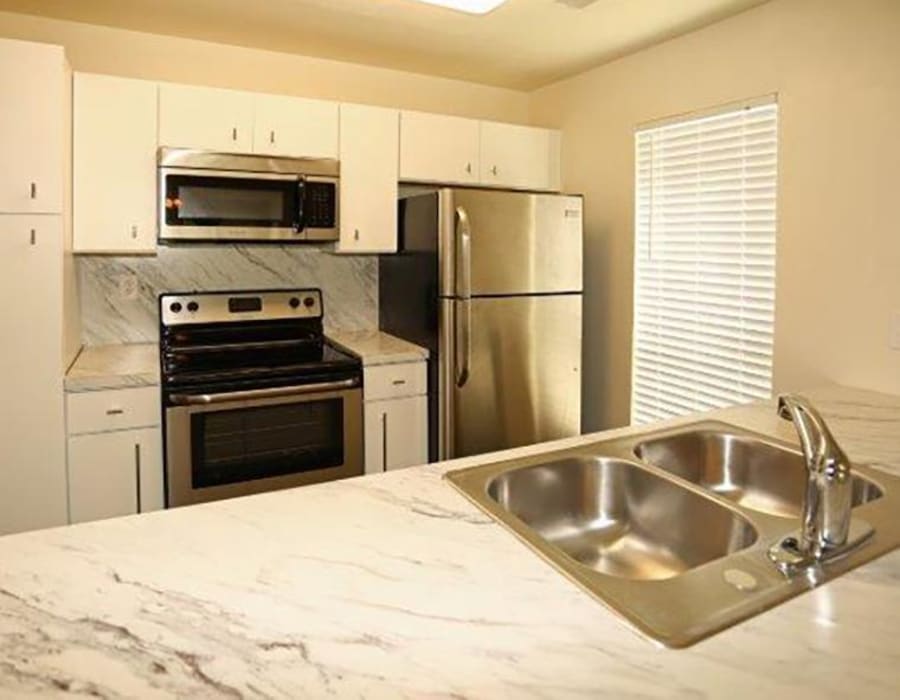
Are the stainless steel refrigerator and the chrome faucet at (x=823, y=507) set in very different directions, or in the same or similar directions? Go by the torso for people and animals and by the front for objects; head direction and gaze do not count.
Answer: very different directions

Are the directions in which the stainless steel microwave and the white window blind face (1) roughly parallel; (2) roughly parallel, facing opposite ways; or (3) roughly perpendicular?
roughly perpendicular

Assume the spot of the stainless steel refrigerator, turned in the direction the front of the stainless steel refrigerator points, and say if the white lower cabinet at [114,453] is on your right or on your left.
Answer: on your right

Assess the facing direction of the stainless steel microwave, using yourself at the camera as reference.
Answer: facing the viewer

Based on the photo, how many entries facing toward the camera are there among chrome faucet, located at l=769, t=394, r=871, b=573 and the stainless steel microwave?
1

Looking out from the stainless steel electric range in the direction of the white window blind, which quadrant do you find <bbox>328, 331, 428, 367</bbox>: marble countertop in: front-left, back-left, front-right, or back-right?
front-left

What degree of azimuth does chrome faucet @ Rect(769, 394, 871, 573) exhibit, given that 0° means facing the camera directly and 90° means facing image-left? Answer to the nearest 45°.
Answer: approximately 135°

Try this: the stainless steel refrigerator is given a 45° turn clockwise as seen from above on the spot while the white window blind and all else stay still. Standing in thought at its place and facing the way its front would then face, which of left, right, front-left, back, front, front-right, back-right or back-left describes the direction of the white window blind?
left

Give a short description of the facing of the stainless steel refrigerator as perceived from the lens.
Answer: facing the viewer and to the right of the viewer

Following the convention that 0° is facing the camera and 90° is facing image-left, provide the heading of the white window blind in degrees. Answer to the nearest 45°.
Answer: approximately 45°
